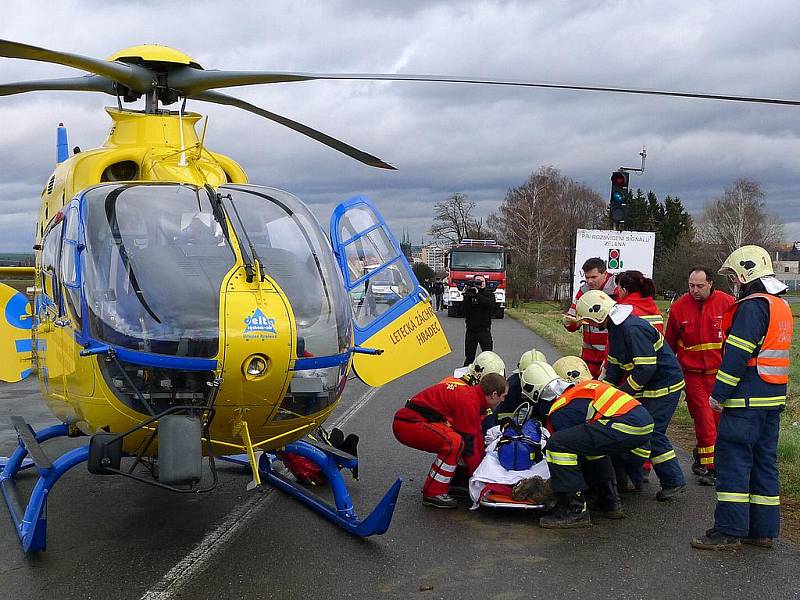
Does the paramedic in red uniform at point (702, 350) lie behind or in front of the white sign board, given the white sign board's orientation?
in front

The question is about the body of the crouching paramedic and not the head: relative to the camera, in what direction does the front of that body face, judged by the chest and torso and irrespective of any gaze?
to the viewer's right

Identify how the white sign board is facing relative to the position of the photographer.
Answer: facing the viewer

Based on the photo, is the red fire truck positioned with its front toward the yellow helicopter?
yes

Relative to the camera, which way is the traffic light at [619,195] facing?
toward the camera

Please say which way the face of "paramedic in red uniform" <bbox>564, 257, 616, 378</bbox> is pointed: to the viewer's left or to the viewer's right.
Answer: to the viewer's left

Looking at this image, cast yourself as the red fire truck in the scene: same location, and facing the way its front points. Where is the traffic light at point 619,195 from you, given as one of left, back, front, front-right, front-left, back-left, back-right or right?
front

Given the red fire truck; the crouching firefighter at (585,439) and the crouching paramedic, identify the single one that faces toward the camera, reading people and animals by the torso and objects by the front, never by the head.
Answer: the red fire truck

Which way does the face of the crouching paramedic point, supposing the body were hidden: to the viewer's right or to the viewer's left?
to the viewer's right

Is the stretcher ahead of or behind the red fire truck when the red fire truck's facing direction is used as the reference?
ahead

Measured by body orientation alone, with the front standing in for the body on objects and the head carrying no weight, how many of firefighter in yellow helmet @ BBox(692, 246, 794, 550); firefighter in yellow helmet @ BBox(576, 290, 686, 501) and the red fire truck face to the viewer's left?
2

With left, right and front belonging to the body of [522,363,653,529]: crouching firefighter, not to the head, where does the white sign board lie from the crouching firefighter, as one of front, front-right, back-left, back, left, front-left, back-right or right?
right

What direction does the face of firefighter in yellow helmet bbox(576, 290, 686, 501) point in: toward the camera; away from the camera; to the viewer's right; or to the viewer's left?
to the viewer's left

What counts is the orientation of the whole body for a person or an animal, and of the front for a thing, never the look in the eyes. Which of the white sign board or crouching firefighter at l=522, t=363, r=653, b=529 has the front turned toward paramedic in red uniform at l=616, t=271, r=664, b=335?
the white sign board

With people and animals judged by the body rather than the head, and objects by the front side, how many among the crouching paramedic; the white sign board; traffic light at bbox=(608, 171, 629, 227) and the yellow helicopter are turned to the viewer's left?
0

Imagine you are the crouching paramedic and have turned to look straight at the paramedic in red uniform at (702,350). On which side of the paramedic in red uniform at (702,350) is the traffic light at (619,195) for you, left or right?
left

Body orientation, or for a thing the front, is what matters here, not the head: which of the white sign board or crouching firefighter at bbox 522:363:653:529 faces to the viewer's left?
the crouching firefighter

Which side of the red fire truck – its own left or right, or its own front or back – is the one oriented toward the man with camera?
front

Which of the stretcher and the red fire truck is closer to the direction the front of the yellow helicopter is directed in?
the stretcher

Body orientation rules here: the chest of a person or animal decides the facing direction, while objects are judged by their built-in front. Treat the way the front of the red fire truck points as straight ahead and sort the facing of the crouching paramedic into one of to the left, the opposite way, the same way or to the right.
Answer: to the left

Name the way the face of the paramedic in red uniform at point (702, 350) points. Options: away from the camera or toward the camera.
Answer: toward the camera

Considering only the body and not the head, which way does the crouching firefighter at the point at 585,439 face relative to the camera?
to the viewer's left

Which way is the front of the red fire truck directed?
toward the camera
